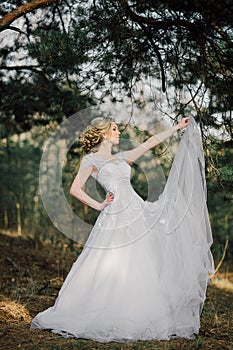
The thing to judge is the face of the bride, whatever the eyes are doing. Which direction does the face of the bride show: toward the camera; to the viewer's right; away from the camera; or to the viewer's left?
to the viewer's right

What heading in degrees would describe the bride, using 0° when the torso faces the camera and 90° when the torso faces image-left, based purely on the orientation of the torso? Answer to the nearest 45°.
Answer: approximately 315°
